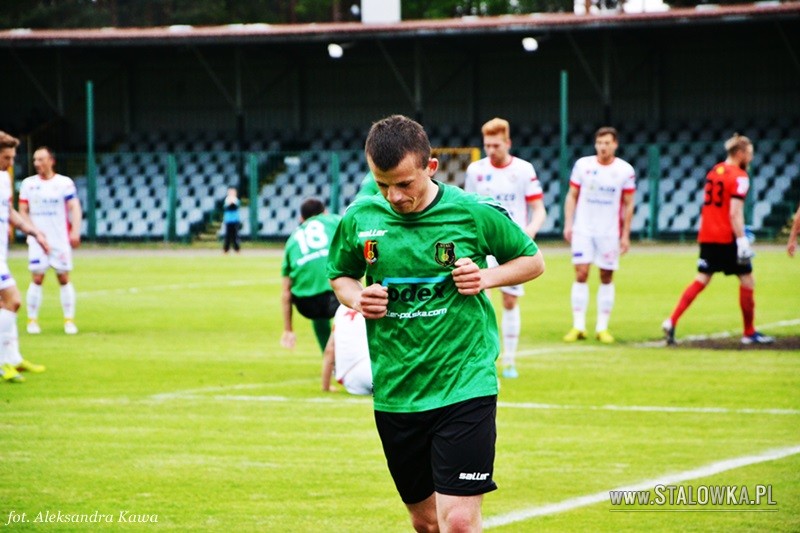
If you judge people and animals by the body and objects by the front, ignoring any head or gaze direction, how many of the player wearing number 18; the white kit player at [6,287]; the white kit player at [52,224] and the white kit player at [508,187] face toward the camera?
2

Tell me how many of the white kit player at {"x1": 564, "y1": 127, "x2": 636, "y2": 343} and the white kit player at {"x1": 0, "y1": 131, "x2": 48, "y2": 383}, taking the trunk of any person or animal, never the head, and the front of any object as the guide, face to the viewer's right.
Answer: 1

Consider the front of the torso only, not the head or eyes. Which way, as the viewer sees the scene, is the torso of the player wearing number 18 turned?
away from the camera

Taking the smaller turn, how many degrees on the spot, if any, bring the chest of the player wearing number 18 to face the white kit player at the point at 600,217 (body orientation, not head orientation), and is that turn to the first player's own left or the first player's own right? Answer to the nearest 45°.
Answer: approximately 45° to the first player's own right

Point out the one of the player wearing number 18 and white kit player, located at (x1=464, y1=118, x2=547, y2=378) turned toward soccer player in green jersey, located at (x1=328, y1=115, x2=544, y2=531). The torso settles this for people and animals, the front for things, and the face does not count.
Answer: the white kit player

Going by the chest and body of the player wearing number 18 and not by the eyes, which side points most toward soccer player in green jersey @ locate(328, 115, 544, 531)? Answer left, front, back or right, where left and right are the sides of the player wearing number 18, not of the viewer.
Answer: back

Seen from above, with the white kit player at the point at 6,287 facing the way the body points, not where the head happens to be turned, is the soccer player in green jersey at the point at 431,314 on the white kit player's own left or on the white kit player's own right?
on the white kit player's own right

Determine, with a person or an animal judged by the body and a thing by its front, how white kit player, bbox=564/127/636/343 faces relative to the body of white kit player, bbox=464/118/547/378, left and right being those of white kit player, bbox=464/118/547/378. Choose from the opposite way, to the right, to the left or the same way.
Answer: the same way

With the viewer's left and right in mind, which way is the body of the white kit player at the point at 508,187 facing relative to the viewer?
facing the viewer

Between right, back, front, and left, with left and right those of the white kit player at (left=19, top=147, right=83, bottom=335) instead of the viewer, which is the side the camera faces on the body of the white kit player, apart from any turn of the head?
front

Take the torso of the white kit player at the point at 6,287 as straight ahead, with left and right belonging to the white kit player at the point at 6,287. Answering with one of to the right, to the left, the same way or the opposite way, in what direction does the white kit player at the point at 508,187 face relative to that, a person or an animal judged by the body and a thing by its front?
to the right

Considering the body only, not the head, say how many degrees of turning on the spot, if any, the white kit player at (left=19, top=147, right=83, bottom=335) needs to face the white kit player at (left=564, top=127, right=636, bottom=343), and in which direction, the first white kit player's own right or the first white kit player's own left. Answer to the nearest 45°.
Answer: approximately 45° to the first white kit player's own left

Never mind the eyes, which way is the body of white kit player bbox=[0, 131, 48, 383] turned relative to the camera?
to the viewer's right

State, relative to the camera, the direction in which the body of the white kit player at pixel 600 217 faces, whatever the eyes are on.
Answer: toward the camera

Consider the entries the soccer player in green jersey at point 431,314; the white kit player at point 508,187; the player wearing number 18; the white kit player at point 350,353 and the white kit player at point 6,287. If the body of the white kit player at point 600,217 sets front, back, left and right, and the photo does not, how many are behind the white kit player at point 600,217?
0

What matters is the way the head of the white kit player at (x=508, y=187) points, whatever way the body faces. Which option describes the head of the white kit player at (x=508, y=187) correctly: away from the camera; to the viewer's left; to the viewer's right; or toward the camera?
toward the camera
